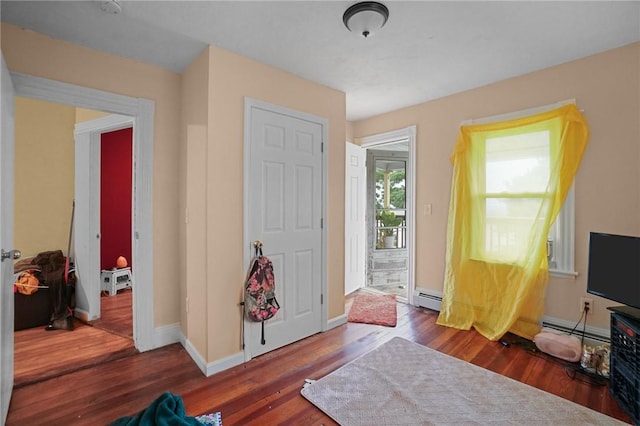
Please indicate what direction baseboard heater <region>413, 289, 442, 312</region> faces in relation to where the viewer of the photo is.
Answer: facing the viewer and to the left of the viewer

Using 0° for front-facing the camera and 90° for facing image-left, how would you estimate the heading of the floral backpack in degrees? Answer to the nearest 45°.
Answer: approximately 315°

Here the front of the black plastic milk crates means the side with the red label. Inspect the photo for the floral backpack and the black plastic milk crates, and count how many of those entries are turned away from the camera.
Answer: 0

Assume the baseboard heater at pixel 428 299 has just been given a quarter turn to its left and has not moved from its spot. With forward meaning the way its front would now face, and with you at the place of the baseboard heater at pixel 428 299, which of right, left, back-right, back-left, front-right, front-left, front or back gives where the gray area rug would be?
front-right

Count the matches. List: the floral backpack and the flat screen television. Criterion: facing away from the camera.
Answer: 0

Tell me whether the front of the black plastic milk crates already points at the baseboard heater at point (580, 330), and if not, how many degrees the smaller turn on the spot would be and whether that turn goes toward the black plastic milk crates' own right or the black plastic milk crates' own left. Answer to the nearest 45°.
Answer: approximately 135° to the black plastic milk crates' own right

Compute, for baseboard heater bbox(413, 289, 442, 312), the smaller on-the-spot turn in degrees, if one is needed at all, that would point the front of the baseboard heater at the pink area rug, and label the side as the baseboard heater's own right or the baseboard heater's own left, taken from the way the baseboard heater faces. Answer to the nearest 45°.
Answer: approximately 45° to the baseboard heater's own right

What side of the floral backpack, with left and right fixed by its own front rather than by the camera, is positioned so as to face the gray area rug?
front
